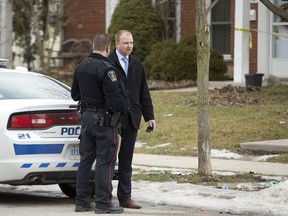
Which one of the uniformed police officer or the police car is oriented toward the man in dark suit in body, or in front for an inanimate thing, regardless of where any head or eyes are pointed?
the uniformed police officer

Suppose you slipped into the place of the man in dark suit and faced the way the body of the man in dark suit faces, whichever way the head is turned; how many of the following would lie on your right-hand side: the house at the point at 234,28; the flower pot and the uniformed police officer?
1

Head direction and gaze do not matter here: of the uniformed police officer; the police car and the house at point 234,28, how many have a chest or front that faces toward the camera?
1

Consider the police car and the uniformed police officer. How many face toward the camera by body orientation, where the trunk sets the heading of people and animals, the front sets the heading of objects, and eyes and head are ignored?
0

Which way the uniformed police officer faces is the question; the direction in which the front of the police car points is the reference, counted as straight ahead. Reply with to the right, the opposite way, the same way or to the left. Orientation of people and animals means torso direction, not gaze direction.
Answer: to the right

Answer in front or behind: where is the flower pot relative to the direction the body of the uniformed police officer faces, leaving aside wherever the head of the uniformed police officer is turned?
in front

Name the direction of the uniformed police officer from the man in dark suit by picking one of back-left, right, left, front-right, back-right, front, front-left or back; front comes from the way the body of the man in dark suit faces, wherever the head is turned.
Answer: right

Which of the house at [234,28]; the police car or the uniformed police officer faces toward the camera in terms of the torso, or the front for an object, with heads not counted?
the house

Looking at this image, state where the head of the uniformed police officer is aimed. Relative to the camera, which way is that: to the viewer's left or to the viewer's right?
to the viewer's right

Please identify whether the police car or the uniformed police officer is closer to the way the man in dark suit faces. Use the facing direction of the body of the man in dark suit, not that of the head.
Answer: the uniformed police officer

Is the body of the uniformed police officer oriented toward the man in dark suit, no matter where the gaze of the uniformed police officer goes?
yes

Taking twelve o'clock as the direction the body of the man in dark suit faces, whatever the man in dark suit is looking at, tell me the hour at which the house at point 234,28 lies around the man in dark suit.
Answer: The house is roughly at 8 o'clock from the man in dark suit.

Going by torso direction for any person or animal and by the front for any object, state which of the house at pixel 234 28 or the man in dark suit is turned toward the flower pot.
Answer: the house

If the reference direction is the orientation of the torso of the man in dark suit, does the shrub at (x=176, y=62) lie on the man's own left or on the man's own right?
on the man's own left

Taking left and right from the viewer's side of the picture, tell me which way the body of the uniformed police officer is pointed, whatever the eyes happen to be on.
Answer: facing away from the viewer and to the right of the viewer
